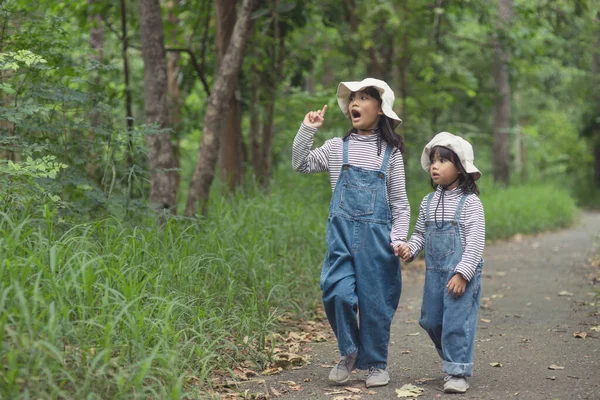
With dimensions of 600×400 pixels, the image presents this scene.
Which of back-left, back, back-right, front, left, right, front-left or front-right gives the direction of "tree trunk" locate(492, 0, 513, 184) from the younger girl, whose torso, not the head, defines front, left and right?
back-right

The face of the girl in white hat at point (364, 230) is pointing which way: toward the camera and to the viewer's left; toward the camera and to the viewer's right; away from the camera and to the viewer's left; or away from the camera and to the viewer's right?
toward the camera and to the viewer's left

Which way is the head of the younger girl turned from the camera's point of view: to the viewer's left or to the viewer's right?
to the viewer's left

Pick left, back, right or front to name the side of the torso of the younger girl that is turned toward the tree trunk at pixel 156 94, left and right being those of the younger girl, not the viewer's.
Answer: right
